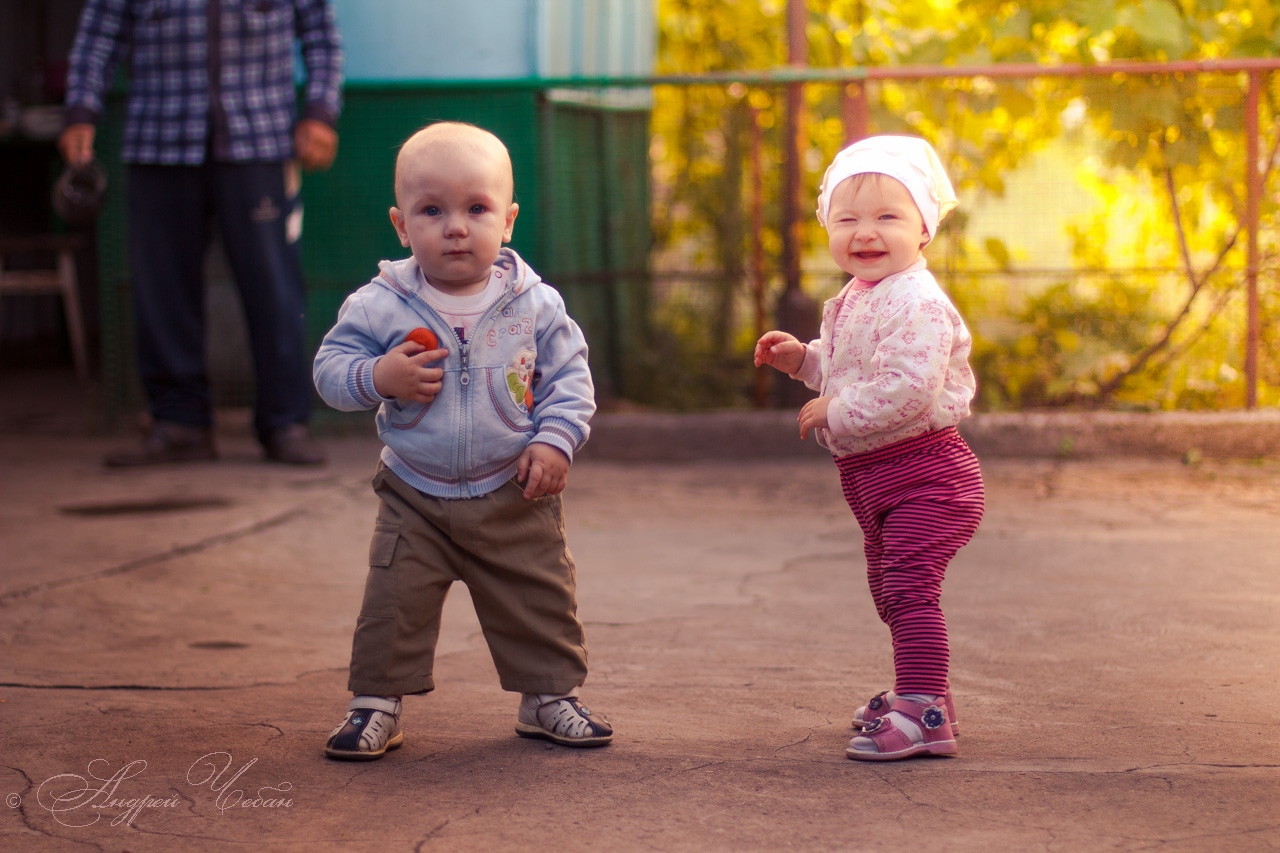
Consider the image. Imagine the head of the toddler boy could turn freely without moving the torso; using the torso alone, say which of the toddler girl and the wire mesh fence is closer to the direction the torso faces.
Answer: the toddler girl

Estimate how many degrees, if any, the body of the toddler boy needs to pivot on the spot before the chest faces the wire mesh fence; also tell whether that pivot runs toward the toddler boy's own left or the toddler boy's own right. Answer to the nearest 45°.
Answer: approximately 135° to the toddler boy's own left

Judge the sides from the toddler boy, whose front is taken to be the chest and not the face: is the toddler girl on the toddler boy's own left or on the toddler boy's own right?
on the toddler boy's own left

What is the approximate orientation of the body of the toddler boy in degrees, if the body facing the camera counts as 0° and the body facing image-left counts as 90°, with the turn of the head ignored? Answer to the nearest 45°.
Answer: approximately 0°

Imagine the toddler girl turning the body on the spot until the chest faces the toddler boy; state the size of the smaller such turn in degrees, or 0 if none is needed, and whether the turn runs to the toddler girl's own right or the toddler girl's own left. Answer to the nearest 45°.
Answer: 0° — they already face them

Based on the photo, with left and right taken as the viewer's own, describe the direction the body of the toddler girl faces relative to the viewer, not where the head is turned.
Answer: facing to the left of the viewer

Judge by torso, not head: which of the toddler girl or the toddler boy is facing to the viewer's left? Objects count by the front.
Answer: the toddler girl

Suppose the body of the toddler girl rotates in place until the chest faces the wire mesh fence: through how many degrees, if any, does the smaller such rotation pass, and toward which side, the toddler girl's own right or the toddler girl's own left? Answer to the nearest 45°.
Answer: approximately 90° to the toddler girl's own right
